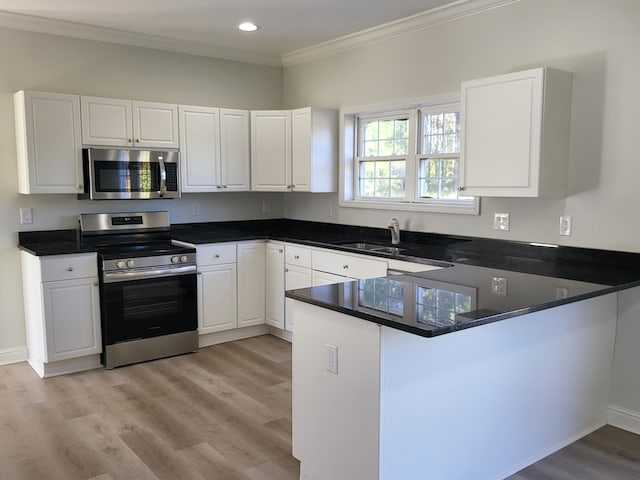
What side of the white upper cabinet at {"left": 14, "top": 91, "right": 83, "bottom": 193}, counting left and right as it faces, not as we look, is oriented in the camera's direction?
front

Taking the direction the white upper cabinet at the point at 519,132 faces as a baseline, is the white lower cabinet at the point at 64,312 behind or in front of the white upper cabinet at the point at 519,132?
in front

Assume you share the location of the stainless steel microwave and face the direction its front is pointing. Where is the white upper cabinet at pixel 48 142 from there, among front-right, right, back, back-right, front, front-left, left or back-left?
right

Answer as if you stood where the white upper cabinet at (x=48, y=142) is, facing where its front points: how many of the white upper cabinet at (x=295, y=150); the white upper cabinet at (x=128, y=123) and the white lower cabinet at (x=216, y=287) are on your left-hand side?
3

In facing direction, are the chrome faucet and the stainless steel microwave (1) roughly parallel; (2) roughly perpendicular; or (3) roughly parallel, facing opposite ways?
roughly perpendicular

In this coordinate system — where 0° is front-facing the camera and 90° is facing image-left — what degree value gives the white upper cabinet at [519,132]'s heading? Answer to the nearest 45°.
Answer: approximately 45°

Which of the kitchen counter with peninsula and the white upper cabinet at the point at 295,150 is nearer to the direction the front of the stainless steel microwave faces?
the kitchen counter with peninsula

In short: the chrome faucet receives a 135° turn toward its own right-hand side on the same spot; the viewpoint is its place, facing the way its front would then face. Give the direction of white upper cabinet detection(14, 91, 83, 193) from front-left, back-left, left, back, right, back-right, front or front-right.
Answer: left

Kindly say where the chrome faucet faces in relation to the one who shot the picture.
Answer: facing the viewer and to the left of the viewer

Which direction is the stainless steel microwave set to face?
toward the camera

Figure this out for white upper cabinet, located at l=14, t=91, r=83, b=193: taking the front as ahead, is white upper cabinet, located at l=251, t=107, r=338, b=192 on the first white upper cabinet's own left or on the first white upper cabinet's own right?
on the first white upper cabinet's own left

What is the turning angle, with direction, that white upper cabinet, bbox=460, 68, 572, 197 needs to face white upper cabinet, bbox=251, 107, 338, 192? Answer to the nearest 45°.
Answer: approximately 90° to its right

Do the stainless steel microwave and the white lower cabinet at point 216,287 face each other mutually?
no

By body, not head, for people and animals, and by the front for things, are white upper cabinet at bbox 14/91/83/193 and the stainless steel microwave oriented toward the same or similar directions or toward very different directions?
same or similar directions

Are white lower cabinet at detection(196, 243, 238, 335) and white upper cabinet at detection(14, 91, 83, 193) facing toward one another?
no

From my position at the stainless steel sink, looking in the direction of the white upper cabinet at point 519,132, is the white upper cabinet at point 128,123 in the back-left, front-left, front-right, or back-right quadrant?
back-right
